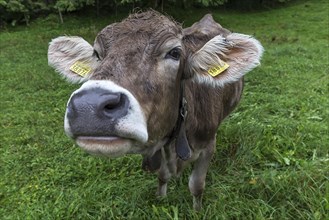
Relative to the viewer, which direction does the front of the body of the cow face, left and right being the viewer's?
facing the viewer and to the left of the viewer
